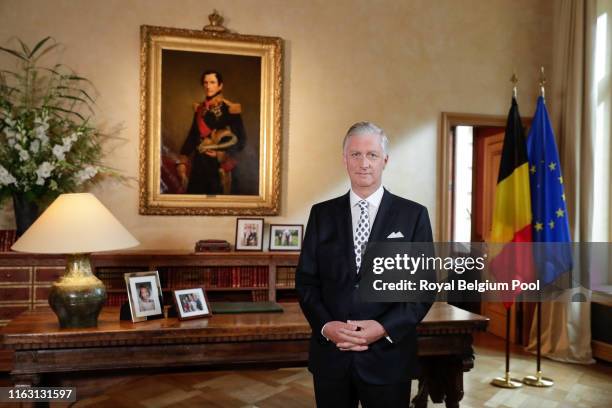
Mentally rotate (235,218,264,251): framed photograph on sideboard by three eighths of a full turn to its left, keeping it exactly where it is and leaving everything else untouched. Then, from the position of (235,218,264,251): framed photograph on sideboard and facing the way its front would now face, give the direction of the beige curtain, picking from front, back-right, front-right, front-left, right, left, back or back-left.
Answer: front-right

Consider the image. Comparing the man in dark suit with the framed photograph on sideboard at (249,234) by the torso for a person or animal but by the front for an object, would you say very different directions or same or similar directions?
same or similar directions

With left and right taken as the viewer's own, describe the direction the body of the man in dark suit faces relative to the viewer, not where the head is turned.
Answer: facing the viewer

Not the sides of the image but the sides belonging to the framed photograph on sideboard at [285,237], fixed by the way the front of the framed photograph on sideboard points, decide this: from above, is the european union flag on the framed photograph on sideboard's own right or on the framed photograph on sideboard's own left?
on the framed photograph on sideboard's own left

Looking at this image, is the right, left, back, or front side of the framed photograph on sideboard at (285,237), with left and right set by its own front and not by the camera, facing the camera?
front

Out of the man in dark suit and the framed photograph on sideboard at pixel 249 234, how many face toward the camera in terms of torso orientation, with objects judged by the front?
2

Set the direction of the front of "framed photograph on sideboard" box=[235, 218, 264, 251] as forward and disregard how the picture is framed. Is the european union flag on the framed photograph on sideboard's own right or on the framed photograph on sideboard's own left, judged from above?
on the framed photograph on sideboard's own left

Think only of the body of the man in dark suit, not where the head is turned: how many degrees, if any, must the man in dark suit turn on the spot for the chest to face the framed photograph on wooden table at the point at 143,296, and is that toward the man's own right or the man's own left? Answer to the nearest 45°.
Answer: approximately 135° to the man's own right

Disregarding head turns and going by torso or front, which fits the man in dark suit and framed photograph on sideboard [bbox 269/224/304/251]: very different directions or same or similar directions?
same or similar directions

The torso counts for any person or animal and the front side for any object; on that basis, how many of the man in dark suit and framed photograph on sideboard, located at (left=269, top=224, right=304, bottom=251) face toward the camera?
2

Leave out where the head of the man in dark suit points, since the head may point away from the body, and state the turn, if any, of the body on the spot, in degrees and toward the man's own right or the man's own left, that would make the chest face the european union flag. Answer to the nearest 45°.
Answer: approximately 135° to the man's own left

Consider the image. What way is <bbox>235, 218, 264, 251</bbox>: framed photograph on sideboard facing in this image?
toward the camera

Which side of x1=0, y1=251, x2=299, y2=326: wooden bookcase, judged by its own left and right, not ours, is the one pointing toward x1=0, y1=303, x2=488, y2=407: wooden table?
front

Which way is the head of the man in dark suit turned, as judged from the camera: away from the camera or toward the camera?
toward the camera

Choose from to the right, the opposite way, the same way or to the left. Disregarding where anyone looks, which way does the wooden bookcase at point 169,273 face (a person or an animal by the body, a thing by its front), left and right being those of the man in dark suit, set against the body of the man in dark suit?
the same way
